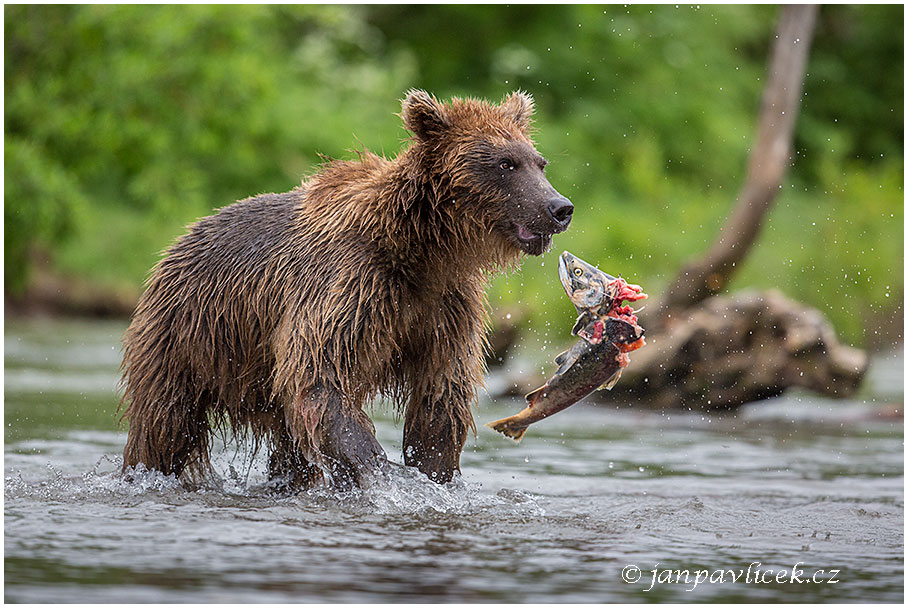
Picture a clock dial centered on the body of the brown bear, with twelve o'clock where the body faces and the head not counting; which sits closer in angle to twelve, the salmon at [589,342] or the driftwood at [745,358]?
the salmon

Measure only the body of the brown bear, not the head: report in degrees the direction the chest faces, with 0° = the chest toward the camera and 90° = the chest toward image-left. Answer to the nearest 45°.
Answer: approximately 315°

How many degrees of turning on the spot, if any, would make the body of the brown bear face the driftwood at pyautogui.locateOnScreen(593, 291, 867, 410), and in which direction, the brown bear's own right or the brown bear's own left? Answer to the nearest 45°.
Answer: approximately 90° to the brown bear's own left

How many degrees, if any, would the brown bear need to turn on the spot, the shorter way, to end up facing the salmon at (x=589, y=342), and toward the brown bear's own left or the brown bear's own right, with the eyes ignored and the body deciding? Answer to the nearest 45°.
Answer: approximately 45° to the brown bear's own left

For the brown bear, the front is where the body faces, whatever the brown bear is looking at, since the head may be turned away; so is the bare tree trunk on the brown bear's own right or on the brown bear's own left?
on the brown bear's own left

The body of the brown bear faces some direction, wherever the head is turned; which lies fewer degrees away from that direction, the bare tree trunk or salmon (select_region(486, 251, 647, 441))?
the salmon
